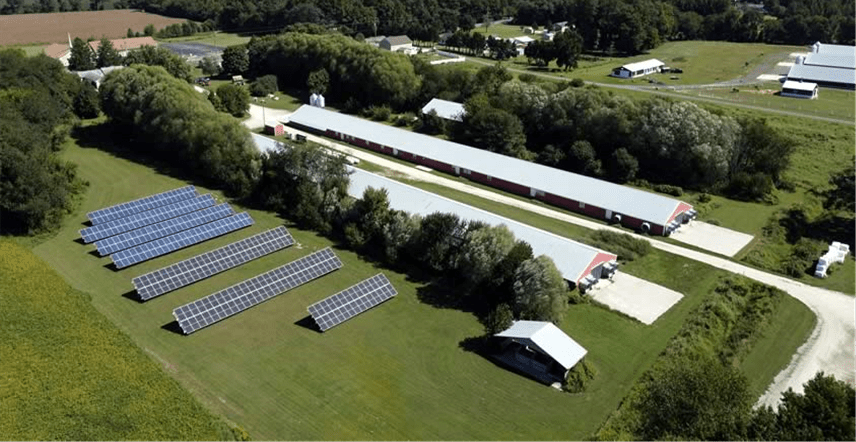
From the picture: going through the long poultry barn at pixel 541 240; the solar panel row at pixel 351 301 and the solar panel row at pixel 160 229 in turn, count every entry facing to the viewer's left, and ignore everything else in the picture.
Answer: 0

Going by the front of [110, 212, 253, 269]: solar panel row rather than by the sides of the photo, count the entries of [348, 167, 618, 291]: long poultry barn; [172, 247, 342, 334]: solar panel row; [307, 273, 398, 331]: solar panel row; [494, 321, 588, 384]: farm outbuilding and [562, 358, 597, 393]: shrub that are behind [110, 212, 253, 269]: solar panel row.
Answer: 0

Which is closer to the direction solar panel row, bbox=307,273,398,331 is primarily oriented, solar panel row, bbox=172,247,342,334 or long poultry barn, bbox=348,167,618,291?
the long poultry barn

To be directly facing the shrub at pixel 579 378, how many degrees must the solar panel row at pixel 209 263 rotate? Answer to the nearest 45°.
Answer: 0° — it already faces it

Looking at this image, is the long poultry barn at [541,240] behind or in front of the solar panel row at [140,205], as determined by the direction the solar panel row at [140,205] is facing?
in front

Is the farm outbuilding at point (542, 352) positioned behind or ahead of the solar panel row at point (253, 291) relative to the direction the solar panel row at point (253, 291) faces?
ahead

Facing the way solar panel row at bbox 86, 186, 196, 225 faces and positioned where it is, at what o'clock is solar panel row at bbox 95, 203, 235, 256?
solar panel row at bbox 95, 203, 235, 256 is roughly at 1 o'clock from solar panel row at bbox 86, 186, 196, 225.

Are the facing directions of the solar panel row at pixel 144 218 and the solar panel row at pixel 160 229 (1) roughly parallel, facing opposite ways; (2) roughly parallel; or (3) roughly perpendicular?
roughly parallel

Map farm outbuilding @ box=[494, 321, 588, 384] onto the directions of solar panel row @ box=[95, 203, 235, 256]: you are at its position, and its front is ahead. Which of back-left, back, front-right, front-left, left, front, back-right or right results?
front

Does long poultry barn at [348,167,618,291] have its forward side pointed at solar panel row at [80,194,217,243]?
no

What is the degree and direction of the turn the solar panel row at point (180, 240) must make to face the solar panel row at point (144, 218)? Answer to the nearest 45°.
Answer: approximately 180°

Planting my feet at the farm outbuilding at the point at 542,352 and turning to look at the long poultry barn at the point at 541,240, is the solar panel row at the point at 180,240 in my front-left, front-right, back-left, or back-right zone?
front-left

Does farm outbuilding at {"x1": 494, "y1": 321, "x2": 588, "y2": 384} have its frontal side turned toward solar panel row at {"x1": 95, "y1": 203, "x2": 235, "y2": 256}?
no

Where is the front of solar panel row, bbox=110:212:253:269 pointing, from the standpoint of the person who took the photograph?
facing the viewer and to the right of the viewer

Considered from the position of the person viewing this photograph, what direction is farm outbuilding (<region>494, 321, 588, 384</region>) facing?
facing the viewer and to the left of the viewer
